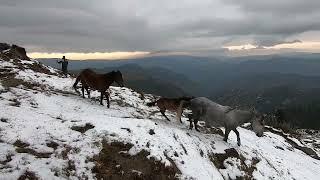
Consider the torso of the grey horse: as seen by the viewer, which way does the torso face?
to the viewer's right

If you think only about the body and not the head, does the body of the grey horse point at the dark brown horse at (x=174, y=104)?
no

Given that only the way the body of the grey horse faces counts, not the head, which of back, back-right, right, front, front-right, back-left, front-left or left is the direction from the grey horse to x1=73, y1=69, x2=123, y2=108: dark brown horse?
back

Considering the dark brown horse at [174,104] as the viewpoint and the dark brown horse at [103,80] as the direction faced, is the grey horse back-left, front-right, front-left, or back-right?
back-left
